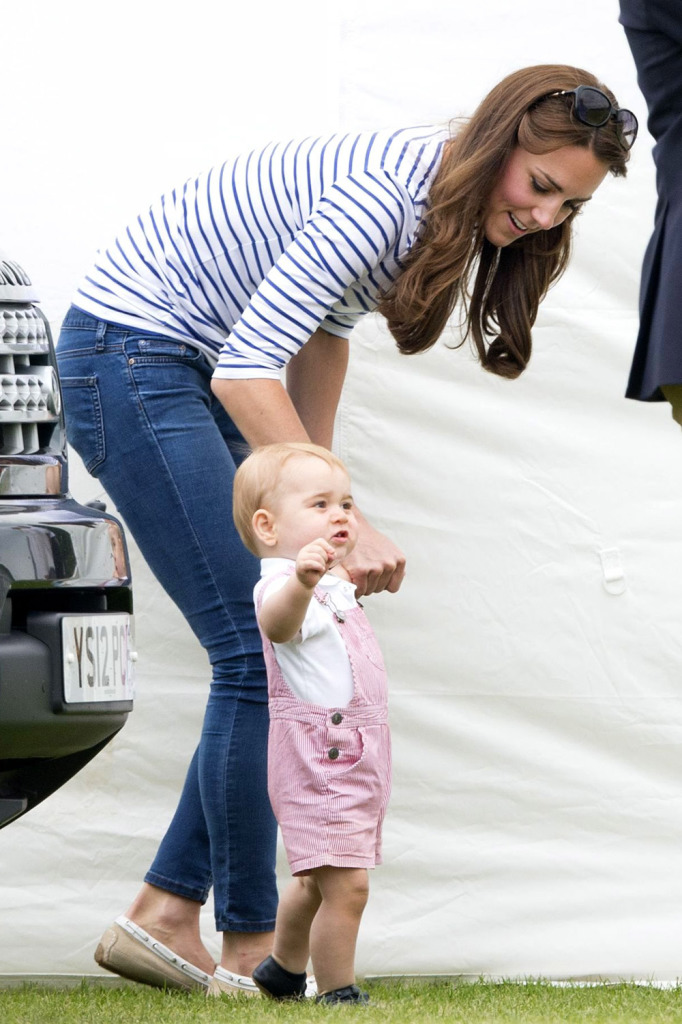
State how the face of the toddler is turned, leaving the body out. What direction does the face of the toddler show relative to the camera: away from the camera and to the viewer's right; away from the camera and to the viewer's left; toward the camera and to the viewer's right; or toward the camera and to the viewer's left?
toward the camera and to the viewer's right

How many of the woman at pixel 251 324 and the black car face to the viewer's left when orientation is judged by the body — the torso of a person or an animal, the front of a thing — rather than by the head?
0

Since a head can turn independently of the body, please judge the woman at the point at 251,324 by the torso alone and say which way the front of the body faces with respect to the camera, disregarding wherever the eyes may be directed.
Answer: to the viewer's right

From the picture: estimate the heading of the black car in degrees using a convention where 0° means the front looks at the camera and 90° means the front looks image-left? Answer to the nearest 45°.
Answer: approximately 315°

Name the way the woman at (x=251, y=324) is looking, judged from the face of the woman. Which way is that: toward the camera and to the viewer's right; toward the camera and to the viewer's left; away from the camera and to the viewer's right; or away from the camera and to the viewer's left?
toward the camera and to the viewer's right
